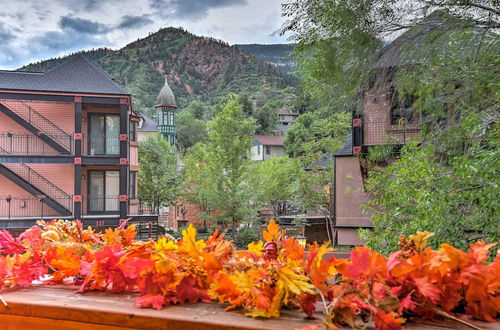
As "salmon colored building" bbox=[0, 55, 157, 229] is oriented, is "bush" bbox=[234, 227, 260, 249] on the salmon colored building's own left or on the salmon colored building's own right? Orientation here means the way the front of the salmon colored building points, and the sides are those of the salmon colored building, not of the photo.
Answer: on the salmon colored building's own left

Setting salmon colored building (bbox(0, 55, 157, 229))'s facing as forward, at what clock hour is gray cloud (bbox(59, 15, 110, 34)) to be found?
The gray cloud is roughly at 6 o'clock from the salmon colored building.

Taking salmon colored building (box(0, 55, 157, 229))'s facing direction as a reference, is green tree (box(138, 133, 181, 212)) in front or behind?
behind

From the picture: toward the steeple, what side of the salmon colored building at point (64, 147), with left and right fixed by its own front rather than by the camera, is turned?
back

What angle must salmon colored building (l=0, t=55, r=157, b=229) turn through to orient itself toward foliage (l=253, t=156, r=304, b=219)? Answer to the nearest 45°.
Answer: approximately 135° to its left

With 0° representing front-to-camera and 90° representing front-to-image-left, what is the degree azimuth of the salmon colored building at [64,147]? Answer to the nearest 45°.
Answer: approximately 0°
